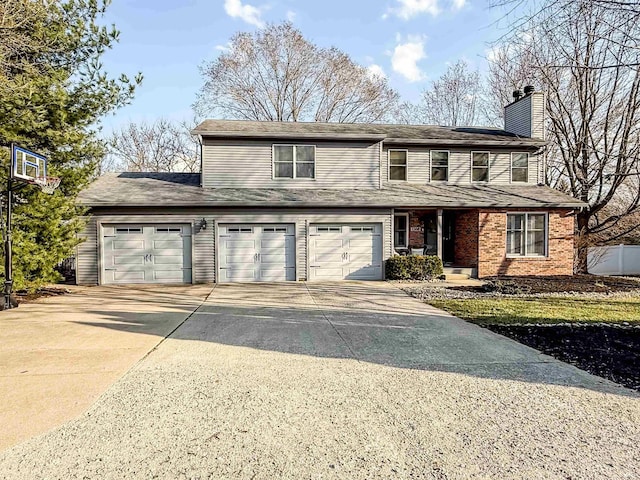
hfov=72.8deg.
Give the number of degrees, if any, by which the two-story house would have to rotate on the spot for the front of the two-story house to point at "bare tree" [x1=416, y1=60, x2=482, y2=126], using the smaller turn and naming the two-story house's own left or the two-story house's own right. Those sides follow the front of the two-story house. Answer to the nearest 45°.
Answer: approximately 135° to the two-story house's own left

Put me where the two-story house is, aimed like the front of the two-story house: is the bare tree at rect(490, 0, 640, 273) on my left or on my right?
on my left

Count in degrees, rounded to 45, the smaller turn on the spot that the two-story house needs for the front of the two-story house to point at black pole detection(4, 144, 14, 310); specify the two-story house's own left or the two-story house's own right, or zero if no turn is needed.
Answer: approximately 45° to the two-story house's own right

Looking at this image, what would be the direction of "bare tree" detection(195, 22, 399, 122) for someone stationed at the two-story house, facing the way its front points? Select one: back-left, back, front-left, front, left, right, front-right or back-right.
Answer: back

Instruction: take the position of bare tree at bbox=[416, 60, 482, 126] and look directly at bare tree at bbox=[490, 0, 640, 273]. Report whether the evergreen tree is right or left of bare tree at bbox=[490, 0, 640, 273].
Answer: right

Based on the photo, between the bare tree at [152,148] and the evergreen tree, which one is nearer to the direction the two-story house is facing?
the evergreen tree

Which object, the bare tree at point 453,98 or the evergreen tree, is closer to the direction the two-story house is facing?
the evergreen tree

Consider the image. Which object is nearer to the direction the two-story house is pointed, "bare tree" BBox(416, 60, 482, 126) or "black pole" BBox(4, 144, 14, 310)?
the black pole

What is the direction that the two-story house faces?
toward the camera

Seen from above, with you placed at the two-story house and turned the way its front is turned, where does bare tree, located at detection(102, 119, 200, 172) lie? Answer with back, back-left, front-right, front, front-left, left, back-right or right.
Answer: back-right

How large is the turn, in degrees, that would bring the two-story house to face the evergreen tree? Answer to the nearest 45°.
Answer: approximately 45° to its right

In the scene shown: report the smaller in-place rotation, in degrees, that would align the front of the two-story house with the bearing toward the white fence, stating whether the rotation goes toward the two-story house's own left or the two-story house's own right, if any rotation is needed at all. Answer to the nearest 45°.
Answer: approximately 90° to the two-story house's own left

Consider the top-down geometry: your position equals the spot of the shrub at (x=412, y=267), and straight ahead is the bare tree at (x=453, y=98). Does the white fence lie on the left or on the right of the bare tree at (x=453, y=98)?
right

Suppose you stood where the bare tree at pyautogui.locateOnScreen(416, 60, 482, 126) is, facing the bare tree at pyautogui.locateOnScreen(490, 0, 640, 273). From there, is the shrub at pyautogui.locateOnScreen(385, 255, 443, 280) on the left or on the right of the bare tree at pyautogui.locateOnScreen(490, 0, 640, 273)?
right
